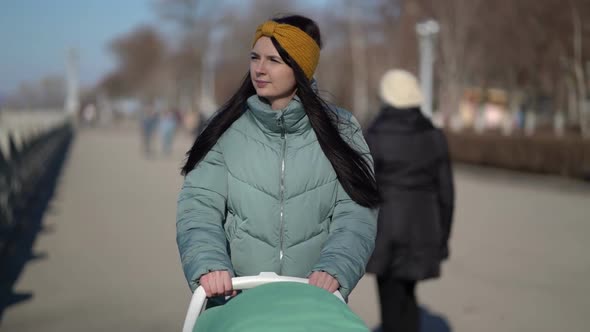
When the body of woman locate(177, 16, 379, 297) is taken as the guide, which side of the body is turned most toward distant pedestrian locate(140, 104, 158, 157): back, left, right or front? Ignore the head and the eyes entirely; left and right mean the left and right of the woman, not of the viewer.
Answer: back

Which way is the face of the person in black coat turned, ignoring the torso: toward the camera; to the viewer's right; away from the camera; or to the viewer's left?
away from the camera

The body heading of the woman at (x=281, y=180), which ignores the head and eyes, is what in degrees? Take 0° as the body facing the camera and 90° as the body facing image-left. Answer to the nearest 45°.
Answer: approximately 0°

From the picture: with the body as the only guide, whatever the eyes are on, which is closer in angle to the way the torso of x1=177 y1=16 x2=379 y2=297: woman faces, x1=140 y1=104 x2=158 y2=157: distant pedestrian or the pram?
the pram

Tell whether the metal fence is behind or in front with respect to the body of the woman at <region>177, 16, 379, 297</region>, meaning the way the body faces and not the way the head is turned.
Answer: behind

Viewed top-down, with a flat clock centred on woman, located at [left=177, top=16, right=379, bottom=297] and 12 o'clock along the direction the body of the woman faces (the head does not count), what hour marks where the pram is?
The pram is roughly at 12 o'clock from the woman.

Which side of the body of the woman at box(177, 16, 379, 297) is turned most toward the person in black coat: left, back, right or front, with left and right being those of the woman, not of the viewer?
back
